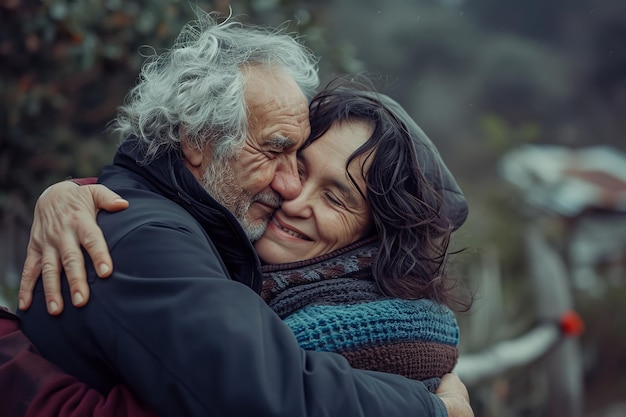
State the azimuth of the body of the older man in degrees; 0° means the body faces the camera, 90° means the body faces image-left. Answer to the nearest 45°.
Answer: approximately 270°

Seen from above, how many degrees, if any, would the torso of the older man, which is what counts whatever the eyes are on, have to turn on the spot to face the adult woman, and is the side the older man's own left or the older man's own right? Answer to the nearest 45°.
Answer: approximately 45° to the older man's own left

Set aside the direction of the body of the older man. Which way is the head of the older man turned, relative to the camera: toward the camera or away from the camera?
toward the camera

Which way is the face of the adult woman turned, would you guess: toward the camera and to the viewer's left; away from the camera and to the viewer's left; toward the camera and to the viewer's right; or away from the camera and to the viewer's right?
toward the camera and to the viewer's left
